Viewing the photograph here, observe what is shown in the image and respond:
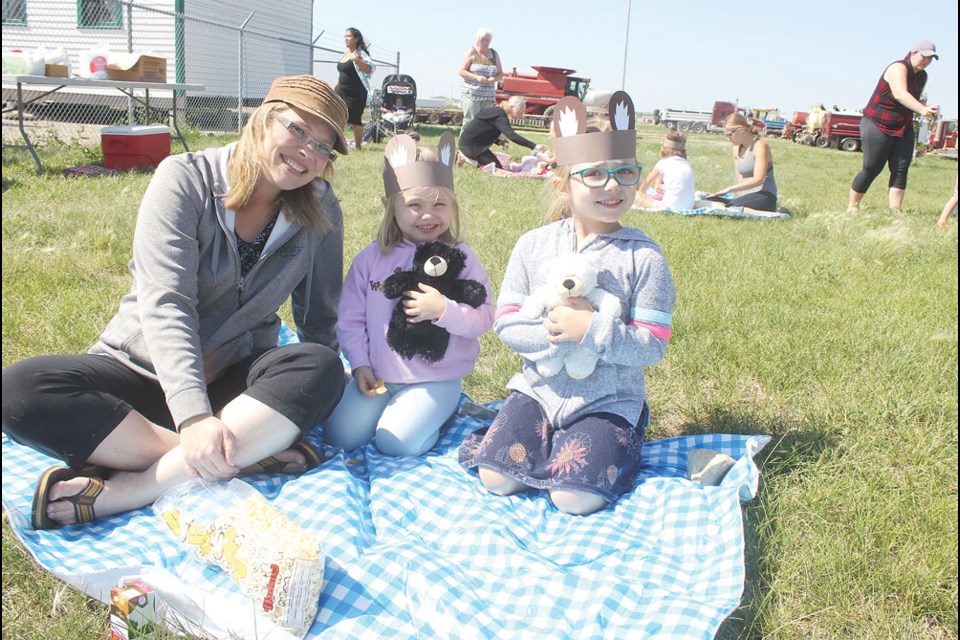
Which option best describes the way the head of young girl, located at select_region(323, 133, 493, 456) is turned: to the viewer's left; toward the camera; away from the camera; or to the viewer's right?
toward the camera

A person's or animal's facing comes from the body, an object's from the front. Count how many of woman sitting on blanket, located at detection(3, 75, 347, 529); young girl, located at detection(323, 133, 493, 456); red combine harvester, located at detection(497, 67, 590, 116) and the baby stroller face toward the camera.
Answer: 3

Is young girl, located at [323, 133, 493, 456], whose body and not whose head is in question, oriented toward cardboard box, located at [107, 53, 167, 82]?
no

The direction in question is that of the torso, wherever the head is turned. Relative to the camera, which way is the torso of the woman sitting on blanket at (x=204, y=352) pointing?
toward the camera

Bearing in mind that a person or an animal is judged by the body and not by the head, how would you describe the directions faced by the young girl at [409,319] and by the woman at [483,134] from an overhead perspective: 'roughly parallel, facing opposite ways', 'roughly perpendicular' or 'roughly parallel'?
roughly perpendicular

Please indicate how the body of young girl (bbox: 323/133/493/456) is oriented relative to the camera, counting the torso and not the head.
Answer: toward the camera

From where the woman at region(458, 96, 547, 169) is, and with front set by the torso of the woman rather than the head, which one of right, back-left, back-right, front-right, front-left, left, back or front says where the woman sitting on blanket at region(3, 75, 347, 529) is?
right

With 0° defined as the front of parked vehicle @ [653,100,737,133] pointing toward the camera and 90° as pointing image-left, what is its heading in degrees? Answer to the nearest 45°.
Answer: approximately 270°

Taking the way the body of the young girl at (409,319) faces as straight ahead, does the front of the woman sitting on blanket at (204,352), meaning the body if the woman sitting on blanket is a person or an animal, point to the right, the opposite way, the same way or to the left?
the same way

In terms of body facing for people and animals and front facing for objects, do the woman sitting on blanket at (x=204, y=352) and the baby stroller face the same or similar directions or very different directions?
same or similar directions
